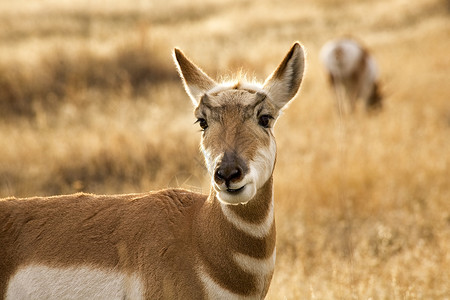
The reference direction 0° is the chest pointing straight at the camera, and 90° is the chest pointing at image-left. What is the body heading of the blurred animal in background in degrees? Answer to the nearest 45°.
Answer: approximately 225°

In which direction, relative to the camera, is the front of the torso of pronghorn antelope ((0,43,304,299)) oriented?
to the viewer's right

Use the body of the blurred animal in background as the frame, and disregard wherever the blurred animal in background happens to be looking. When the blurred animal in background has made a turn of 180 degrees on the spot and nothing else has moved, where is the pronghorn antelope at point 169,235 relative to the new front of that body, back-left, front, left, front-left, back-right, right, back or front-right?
front-left
